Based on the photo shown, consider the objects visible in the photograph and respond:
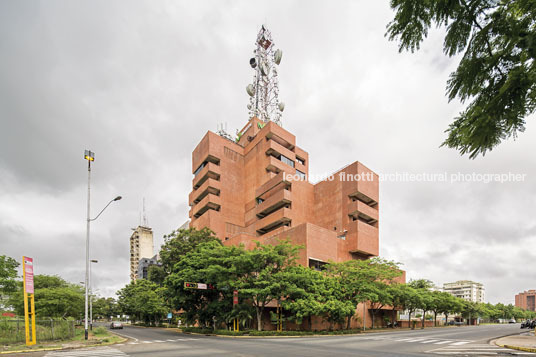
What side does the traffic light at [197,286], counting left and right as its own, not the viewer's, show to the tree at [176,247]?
back

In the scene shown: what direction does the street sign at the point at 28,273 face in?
toward the camera

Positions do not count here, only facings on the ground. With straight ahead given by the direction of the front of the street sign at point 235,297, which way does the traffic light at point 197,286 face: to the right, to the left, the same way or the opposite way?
the same way

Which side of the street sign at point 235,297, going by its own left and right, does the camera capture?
front

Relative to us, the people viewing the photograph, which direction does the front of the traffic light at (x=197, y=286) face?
facing the viewer
